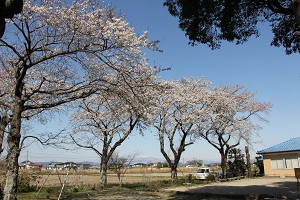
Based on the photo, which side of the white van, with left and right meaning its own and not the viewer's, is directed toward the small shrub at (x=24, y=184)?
front

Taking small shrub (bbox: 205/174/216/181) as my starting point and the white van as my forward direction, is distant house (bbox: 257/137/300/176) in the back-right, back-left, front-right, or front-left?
back-right

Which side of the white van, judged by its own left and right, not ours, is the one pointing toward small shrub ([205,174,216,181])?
left

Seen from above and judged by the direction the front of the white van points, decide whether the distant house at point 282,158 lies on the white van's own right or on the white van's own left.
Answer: on the white van's own left

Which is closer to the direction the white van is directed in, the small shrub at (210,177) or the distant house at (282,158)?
the small shrub

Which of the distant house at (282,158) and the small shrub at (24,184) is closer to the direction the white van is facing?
the small shrub
